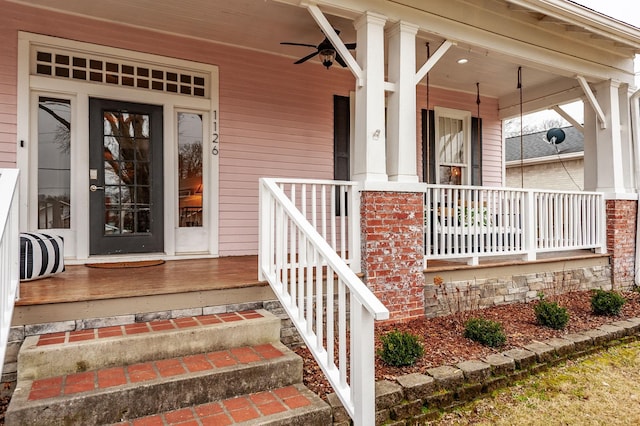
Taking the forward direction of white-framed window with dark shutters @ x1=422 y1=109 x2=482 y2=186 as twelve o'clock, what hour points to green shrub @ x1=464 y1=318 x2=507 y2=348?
The green shrub is roughly at 1 o'clock from the white-framed window with dark shutters.

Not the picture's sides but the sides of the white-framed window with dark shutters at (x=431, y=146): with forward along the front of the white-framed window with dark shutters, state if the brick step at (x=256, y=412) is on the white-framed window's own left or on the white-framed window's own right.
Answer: on the white-framed window's own right

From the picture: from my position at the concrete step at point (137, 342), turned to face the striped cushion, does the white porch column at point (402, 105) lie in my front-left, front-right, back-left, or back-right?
back-right

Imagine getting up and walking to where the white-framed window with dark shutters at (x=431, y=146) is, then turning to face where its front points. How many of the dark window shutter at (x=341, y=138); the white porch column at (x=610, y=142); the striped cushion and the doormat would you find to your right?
3

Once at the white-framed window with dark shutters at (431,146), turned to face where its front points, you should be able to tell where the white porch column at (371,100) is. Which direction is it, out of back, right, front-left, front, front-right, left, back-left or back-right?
front-right

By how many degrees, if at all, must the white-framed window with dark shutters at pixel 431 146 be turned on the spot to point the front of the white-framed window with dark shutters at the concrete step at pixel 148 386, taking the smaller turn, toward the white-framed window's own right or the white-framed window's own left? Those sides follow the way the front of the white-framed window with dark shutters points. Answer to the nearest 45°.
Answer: approximately 45° to the white-framed window's own right

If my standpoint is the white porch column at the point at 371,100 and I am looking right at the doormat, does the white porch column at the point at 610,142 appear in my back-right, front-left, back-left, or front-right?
back-right

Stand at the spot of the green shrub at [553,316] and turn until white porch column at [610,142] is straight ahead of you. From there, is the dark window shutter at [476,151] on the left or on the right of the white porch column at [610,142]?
left

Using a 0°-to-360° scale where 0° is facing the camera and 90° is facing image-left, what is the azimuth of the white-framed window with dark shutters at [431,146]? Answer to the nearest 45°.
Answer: approximately 315°

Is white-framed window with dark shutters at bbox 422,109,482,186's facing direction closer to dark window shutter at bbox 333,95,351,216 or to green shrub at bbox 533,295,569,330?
the green shrub

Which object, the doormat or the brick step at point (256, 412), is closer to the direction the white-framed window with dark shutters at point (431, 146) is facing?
the brick step

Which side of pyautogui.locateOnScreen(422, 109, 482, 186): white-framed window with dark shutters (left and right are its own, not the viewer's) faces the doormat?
right

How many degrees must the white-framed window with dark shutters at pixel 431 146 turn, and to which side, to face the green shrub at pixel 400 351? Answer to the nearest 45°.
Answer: approximately 45° to its right

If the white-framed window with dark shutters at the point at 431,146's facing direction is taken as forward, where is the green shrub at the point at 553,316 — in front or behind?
in front

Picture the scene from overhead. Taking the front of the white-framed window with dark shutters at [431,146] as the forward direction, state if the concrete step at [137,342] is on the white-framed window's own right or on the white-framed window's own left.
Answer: on the white-framed window's own right

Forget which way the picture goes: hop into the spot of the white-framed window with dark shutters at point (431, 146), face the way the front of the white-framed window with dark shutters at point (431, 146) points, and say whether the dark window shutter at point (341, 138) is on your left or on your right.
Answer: on your right
